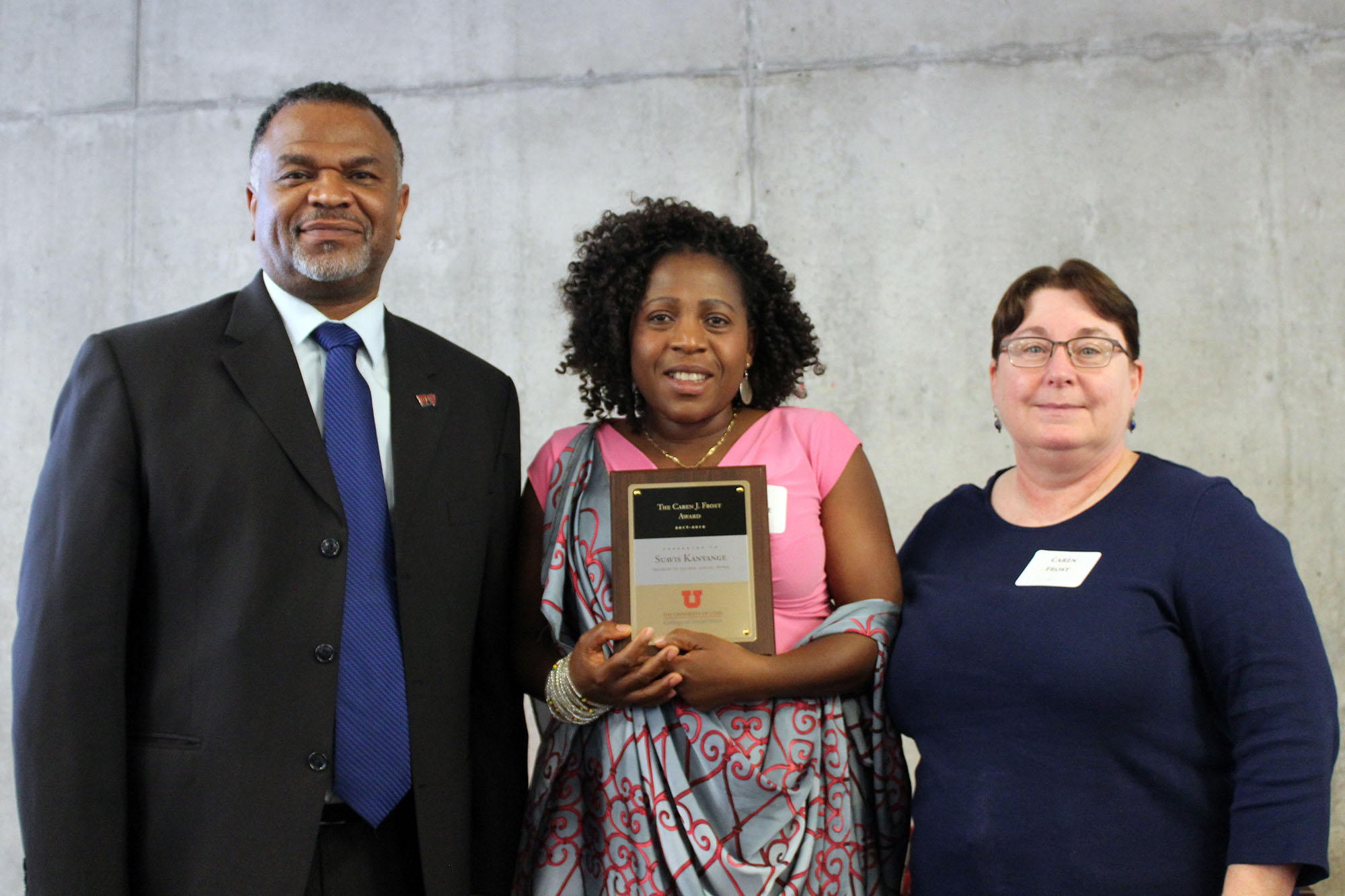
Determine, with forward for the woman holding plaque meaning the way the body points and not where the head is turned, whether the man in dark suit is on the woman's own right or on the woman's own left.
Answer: on the woman's own right

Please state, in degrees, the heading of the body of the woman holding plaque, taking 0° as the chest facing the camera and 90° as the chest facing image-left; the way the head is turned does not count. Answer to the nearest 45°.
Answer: approximately 0°

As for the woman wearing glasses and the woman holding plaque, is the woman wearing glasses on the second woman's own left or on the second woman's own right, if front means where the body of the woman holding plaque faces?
on the second woman's own left
